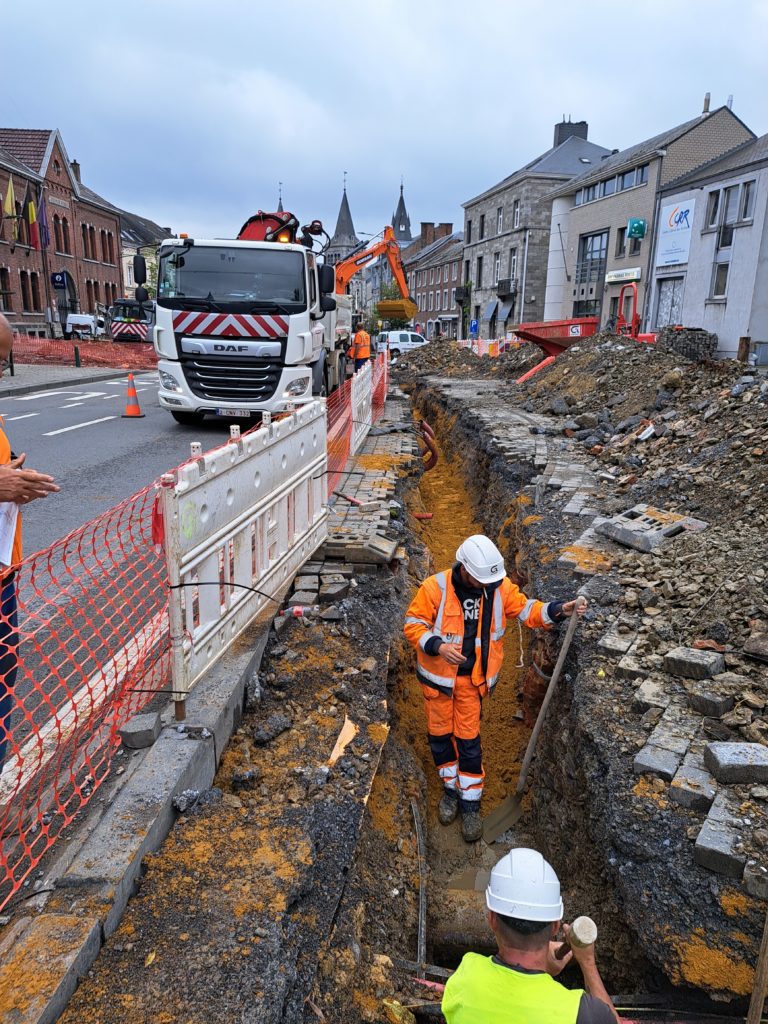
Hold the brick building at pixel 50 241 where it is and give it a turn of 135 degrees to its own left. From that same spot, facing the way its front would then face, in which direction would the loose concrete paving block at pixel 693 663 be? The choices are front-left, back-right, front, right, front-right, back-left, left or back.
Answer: back

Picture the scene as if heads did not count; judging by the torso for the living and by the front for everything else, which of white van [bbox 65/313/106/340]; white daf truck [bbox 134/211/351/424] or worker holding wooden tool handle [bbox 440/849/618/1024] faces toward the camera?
the white daf truck

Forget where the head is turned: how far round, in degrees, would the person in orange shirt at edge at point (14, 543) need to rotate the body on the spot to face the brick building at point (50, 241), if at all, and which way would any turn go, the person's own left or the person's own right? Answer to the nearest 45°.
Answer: approximately 90° to the person's own left

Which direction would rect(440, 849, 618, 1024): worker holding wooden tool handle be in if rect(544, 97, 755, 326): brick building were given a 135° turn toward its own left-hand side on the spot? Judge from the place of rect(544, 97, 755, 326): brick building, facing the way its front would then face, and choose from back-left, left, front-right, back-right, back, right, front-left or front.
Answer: right

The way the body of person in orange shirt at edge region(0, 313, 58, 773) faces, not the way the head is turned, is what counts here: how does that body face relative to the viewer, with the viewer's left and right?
facing to the right of the viewer

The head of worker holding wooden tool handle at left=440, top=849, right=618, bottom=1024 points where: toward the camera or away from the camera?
away from the camera

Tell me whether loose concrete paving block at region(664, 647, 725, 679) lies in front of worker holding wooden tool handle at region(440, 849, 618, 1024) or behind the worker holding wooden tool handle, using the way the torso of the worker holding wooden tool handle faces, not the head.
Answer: in front

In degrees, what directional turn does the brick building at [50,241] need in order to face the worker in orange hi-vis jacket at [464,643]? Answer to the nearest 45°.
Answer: approximately 45° to its right

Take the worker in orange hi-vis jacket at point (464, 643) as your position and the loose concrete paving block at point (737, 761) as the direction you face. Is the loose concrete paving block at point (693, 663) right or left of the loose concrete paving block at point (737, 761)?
left

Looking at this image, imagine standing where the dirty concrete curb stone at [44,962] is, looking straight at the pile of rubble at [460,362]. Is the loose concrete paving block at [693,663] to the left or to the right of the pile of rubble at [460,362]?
right

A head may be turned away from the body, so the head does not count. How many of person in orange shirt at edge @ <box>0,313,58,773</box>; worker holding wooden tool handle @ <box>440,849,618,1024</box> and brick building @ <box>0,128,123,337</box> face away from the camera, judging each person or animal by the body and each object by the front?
1

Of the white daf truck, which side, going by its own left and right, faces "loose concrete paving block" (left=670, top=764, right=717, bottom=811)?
front

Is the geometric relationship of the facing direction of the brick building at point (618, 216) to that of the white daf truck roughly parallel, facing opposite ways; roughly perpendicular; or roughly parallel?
roughly perpendicular

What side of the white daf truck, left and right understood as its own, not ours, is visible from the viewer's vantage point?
front
